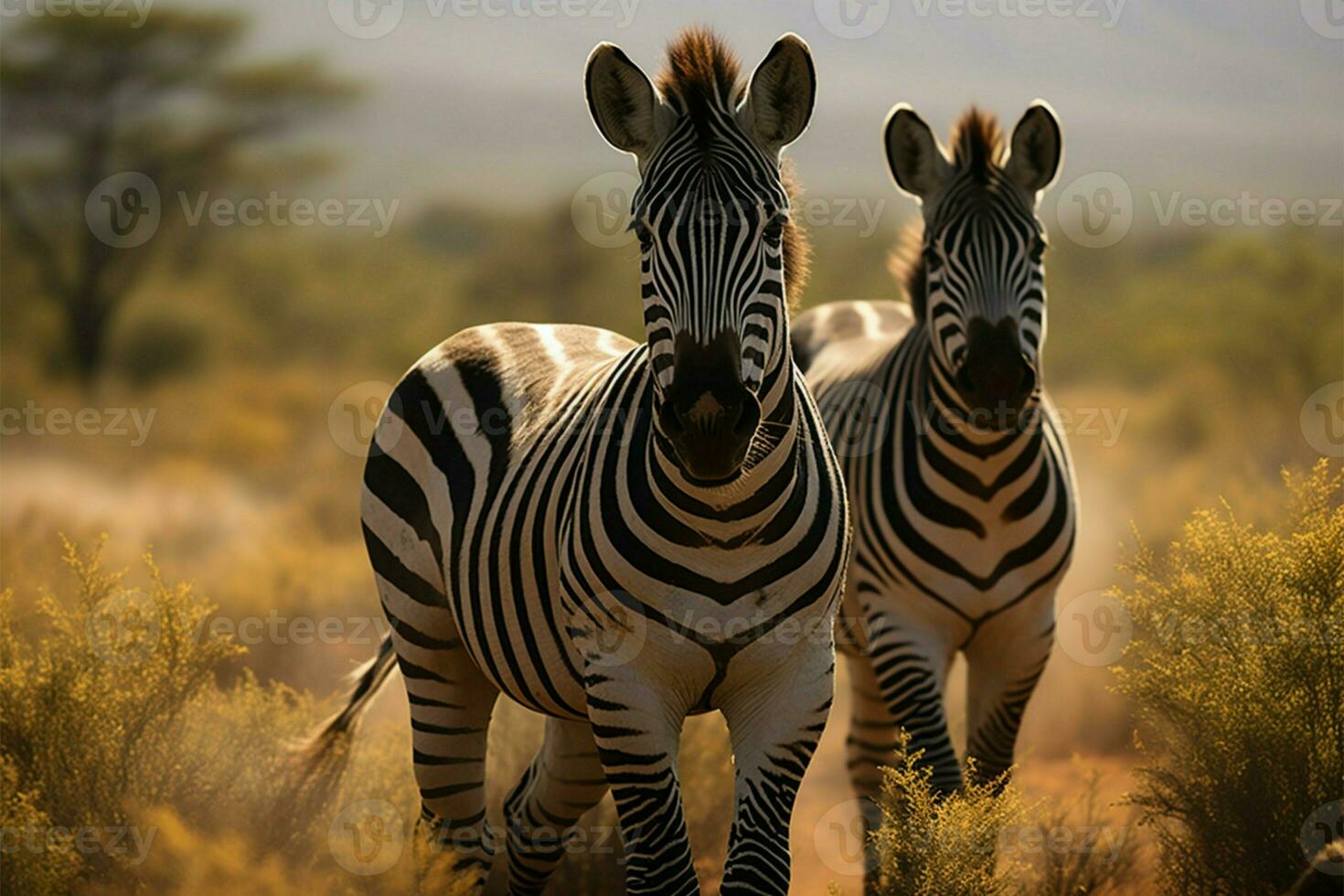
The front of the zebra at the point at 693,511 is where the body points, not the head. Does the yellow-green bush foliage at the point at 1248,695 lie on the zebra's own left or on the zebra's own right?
on the zebra's own left

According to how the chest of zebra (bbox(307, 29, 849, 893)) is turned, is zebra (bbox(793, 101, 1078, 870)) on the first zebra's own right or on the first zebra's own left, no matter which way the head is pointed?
on the first zebra's own left

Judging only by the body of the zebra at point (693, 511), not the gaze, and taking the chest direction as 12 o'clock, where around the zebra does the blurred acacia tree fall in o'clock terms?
The blurred acacia tree is roughly at 7 o'clock from the zebra.

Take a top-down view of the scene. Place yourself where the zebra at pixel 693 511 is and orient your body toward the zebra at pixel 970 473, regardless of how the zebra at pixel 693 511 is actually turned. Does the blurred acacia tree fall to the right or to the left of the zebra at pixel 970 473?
left

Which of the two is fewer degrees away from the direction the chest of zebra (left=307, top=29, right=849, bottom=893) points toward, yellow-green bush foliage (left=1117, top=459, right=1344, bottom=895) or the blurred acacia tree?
the yellow-green bush foliage

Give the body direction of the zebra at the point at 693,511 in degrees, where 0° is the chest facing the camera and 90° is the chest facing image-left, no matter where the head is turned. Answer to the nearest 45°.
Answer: approximately 315°
